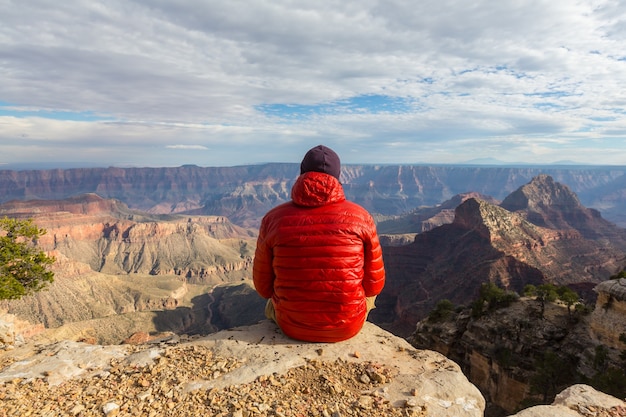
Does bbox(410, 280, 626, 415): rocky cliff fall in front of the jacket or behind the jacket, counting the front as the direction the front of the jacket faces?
in front

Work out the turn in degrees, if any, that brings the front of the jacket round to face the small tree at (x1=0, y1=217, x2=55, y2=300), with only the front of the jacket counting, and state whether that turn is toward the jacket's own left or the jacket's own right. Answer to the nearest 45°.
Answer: approximately 45° to the jacket's own left

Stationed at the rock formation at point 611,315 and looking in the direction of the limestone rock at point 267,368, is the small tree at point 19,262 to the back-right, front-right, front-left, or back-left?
front-right

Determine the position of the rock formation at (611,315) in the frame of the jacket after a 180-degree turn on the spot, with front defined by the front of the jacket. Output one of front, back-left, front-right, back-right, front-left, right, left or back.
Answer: back-left

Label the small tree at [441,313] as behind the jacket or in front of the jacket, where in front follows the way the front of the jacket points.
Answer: in front

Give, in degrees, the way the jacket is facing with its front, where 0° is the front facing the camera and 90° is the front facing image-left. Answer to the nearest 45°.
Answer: approximately 180°
